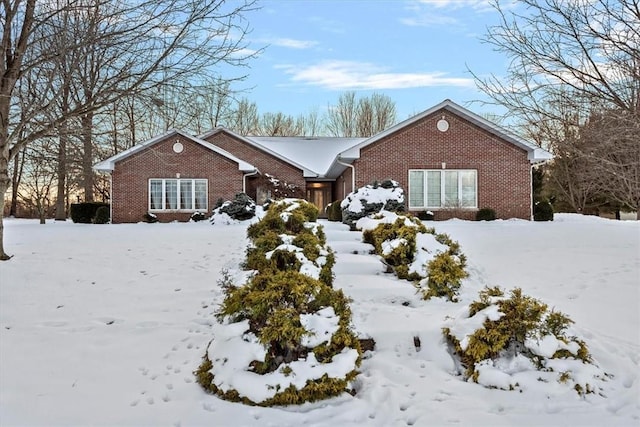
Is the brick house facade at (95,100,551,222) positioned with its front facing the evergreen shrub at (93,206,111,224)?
no

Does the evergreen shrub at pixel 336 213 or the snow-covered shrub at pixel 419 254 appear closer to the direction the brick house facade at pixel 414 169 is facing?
the snow-covered shrub

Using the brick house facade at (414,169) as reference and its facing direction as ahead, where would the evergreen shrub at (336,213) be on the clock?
The evergreen shrub is roughly at 2 o'clock from the brick house facade.

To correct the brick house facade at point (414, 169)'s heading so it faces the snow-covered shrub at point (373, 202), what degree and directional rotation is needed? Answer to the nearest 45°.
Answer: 0° — it already faces it

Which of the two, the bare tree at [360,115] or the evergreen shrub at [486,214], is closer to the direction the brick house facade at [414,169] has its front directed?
the evergreen shrub

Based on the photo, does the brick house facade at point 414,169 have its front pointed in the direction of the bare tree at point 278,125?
no

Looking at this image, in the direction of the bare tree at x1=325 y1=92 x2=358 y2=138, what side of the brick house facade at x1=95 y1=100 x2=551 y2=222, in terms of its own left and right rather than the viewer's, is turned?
back

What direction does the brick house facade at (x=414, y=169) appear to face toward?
toward the camera

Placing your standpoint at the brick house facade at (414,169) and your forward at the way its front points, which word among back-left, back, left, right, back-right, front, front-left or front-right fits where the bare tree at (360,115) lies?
back

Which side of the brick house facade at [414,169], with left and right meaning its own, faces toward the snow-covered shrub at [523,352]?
front

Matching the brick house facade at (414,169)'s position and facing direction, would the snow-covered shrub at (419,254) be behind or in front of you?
in front

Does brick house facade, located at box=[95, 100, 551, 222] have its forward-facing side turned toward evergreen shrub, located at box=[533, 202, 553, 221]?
no
